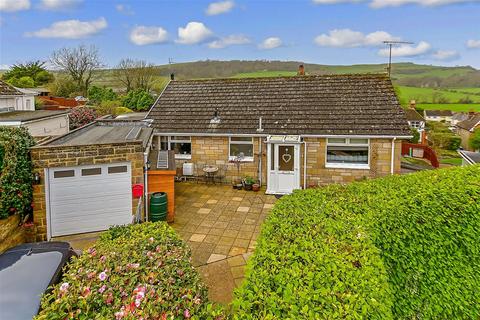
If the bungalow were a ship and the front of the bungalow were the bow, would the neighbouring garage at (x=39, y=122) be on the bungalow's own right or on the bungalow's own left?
on the bungalow's own right

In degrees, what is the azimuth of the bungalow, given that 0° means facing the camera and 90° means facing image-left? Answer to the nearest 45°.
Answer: approximately 0°

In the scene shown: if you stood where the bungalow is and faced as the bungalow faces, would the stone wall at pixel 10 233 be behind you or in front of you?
in front

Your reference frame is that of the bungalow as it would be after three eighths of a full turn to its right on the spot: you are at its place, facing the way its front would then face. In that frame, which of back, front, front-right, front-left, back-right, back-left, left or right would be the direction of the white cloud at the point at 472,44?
right

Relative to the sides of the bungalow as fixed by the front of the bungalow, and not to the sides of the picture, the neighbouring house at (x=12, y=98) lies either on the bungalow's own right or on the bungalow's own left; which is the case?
on the bungalow's own right

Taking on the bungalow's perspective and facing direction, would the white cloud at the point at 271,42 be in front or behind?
behind

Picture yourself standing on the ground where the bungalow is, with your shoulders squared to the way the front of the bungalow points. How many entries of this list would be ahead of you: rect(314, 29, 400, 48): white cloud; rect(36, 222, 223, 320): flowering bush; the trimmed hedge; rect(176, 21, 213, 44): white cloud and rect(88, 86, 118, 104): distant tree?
2

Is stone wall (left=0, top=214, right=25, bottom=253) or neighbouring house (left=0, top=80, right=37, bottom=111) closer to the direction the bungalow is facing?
the stone wall
